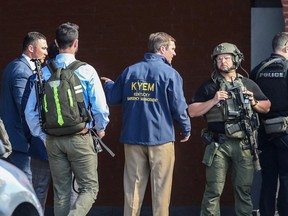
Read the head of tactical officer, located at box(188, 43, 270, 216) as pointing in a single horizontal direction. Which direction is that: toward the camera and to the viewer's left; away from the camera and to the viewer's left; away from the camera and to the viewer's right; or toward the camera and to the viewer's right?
toward the camera and to the viewer's left

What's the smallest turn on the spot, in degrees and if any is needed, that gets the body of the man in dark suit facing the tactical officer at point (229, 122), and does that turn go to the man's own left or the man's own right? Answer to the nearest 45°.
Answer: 0° — they already face them

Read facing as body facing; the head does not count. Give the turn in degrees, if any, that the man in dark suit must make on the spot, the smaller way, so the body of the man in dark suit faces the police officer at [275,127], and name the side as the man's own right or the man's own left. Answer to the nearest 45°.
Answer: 0° — they already face them

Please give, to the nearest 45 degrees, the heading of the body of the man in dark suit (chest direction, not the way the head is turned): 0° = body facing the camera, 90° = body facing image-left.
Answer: approximately 270°

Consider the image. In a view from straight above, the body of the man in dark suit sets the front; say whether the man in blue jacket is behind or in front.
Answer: in front
